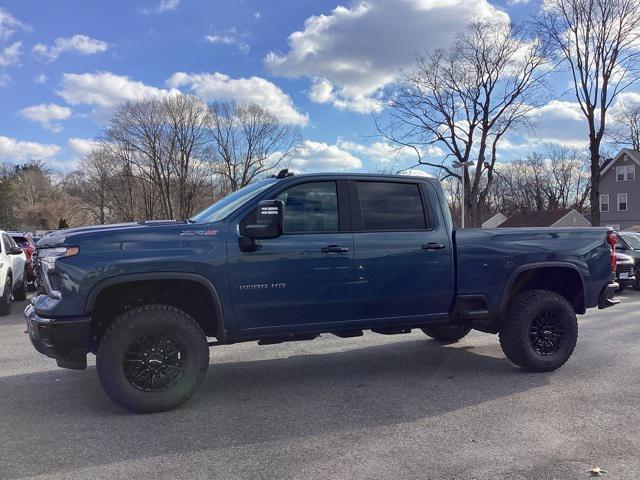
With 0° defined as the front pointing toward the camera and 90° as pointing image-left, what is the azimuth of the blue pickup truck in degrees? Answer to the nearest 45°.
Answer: approximately 90°

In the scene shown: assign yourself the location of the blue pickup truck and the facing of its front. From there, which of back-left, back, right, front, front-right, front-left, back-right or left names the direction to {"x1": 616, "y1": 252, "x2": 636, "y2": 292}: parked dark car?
back-right

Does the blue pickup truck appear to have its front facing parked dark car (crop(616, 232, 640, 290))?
no

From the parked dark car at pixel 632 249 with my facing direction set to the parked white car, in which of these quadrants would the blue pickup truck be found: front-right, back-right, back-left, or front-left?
front-left

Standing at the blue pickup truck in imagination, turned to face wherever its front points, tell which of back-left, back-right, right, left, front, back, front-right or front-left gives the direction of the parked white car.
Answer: front-right

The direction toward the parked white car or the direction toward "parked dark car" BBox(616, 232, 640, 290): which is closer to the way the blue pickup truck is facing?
the parked white car
